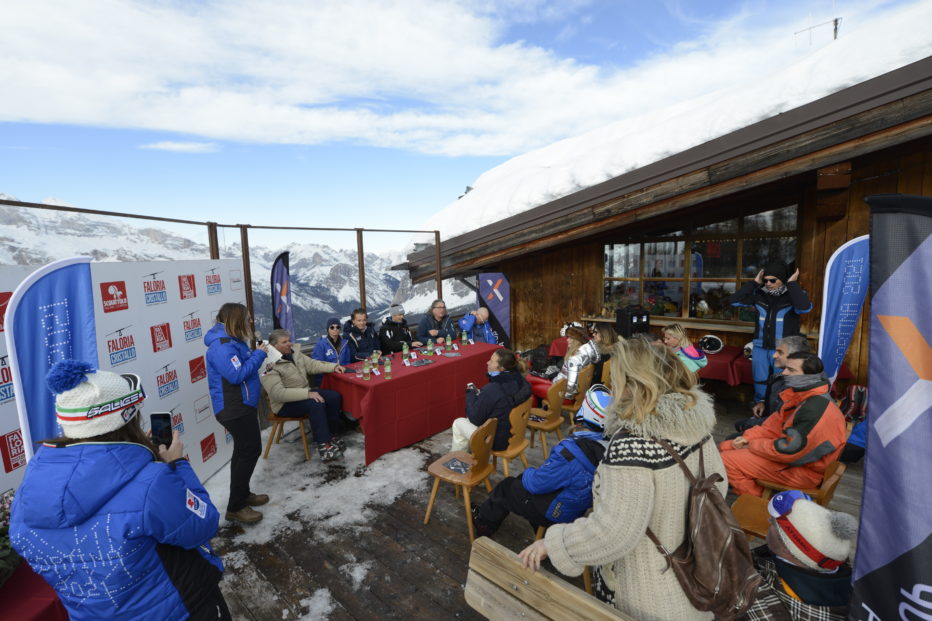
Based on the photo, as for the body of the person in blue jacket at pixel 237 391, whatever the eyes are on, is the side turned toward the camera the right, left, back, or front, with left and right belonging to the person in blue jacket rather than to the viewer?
right

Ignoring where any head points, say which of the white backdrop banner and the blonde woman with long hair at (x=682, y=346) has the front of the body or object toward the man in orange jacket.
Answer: the white backdrop banner

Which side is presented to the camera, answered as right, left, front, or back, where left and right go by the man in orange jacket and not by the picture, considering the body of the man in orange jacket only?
left

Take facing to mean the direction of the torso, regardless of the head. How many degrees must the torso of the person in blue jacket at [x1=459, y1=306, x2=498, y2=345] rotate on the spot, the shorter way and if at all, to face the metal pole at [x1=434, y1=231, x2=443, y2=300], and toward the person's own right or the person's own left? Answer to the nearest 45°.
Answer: approximately 135° to the person's own right

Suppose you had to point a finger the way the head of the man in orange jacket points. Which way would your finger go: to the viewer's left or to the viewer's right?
to the viewer's left

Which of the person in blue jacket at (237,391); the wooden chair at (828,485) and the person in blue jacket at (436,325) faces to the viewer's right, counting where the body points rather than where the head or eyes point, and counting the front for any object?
the person in blue jacket at (237,391)

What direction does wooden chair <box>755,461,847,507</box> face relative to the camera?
to the viewer's left
